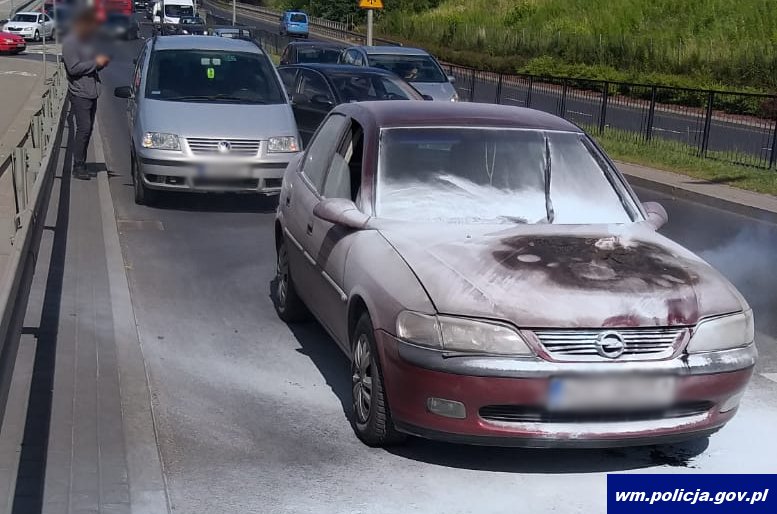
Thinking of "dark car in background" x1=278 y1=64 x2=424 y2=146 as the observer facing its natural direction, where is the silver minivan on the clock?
The silver minivan is roughly at 2 o'clock from the dark car in background.

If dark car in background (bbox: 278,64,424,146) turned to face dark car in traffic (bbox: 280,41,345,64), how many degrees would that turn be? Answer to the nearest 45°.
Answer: approximately 135° to its left

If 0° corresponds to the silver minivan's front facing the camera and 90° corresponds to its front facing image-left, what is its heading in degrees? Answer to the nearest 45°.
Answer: approximately 0°

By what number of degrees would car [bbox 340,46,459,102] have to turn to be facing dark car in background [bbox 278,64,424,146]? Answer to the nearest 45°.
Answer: approximately 45° to its right

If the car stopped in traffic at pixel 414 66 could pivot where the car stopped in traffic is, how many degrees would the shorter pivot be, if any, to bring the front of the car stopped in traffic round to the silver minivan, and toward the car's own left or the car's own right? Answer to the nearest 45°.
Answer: approximately 45° to the car's own right
